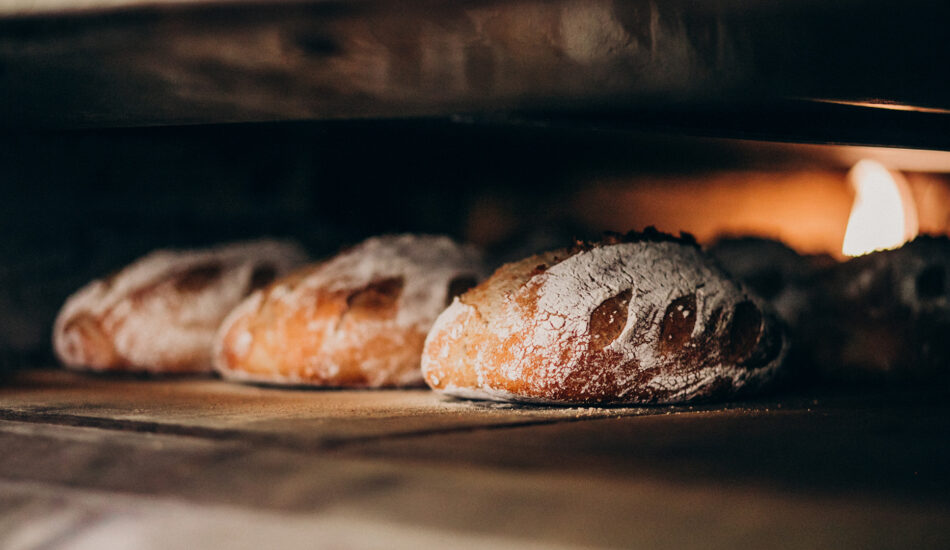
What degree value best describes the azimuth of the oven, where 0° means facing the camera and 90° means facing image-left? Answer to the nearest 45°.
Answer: approximately 0°
